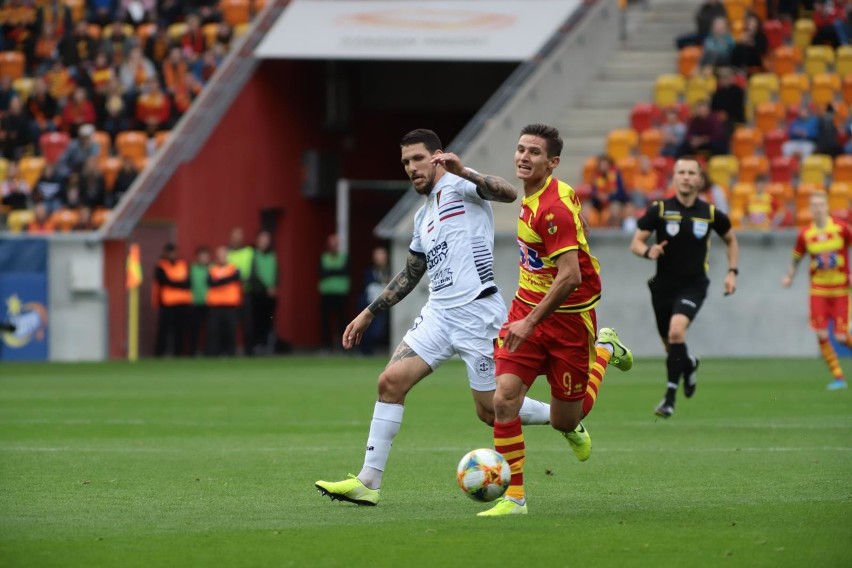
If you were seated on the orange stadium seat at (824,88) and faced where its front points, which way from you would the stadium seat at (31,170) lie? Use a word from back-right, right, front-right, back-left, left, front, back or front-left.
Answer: front-right

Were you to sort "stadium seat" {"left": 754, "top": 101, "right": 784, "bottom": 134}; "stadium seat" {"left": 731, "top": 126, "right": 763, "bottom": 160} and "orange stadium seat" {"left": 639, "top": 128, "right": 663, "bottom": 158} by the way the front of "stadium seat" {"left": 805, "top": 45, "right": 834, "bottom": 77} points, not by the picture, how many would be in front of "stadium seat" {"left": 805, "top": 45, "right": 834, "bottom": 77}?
3

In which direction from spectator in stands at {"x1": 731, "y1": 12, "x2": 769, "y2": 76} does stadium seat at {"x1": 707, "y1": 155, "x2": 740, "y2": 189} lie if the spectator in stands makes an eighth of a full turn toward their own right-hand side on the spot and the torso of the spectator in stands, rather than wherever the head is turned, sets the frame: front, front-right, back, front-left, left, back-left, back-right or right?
front-left

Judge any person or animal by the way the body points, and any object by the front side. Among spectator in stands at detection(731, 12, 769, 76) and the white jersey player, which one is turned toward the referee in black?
the spectator in stands

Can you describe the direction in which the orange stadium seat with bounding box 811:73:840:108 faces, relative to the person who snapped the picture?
facing the viewer and to the left of the viewer

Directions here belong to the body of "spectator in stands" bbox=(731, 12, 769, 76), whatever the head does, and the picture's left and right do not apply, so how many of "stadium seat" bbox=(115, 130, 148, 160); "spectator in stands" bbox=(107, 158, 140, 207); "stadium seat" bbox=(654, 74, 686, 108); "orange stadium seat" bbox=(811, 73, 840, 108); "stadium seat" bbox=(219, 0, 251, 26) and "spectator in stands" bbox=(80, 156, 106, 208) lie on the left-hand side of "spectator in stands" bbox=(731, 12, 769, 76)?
1

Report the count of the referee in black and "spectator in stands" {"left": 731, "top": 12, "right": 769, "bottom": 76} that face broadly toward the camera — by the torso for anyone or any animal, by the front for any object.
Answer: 2

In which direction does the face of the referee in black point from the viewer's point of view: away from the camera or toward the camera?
toward the camera

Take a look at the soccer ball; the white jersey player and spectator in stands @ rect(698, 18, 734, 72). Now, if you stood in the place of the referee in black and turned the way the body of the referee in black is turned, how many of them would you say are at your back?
1

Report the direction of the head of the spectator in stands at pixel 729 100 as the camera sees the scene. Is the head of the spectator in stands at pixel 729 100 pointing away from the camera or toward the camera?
toward the camera

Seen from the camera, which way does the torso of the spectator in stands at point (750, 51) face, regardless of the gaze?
toward the camera

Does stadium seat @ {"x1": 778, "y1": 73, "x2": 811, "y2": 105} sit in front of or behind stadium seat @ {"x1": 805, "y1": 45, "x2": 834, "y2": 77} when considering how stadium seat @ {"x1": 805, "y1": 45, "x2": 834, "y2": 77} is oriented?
in front

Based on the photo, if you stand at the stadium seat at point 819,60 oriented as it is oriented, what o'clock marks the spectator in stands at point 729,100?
The spectator in stands is roughly at 2 o'clock from the stadium seat.

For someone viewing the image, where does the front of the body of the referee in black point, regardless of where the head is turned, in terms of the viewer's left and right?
facing the viewer

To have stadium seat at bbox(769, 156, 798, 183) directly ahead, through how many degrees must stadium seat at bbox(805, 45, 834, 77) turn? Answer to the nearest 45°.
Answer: approximately 45° to its left
